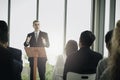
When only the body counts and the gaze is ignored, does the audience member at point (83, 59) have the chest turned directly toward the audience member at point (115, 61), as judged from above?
no

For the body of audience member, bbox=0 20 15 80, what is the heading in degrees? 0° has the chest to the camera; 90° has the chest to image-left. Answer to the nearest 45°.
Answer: approximately 180°

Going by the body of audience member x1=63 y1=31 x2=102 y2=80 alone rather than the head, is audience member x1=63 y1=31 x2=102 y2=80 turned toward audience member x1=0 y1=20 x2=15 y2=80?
no

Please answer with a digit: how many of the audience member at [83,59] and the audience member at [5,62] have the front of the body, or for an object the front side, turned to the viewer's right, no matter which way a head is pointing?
0

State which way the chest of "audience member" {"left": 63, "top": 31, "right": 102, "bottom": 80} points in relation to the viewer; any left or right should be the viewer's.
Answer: facing away from the viewer and to the left of the viewer

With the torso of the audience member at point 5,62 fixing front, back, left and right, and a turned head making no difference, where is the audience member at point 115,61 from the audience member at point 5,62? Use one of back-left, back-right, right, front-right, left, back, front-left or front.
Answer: back-right
